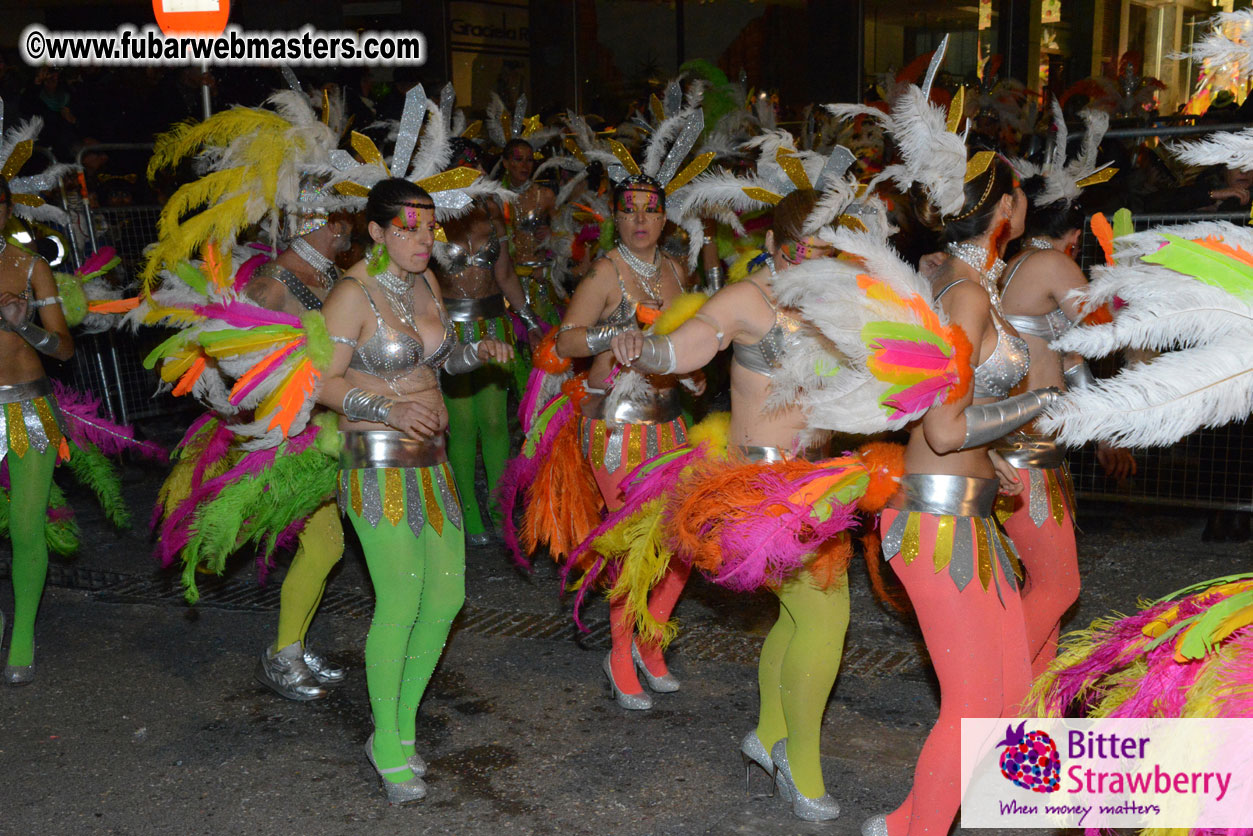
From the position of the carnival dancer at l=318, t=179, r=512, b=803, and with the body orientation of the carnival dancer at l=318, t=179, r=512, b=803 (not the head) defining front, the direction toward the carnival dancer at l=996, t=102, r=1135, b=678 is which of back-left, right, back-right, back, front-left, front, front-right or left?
front-left

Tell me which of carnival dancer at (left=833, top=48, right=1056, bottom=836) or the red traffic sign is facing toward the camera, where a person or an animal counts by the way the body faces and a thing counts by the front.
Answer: the red traffic sign

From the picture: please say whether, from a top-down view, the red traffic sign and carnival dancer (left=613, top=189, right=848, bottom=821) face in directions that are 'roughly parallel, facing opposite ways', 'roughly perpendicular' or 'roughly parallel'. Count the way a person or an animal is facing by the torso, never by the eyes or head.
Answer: roughly perpendicular

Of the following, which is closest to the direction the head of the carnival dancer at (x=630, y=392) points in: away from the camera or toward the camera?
toward the camera

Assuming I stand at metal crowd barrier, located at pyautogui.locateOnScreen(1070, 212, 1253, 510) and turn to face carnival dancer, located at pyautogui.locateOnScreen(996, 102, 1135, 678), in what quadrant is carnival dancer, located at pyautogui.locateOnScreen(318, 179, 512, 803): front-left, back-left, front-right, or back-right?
front-right

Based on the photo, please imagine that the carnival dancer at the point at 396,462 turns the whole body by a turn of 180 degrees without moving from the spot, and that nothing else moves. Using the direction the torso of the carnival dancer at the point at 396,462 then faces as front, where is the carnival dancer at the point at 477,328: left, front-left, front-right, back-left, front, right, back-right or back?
front-right

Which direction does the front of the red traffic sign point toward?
toward the camera

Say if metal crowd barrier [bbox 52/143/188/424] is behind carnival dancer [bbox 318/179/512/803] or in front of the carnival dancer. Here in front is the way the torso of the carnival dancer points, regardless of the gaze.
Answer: behind

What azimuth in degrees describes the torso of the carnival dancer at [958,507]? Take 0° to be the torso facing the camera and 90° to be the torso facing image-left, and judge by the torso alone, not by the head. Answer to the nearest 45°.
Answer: approximately 270°
